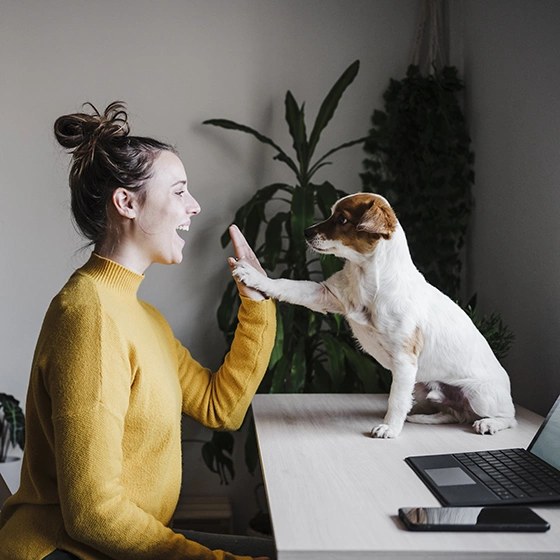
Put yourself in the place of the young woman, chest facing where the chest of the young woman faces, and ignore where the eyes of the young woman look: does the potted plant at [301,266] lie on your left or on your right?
on your left

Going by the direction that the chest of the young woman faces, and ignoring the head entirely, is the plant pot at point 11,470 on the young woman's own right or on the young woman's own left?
on the young woman's own left

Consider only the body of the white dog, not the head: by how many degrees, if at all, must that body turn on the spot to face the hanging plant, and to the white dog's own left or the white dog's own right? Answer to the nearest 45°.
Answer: approximately 90° to the white dog's own right

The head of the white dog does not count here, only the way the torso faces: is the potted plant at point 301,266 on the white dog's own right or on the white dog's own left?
on the white dog's own right

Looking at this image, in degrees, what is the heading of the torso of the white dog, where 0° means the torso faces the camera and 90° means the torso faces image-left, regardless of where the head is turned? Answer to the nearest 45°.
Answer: approximately 90°

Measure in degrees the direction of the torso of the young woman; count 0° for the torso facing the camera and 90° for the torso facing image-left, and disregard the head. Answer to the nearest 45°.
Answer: approximately 270°

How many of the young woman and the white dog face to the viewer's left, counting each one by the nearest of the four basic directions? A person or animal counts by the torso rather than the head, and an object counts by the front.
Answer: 1

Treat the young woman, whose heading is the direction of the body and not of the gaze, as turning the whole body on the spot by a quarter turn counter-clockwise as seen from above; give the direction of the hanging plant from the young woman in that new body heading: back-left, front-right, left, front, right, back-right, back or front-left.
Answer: front-right

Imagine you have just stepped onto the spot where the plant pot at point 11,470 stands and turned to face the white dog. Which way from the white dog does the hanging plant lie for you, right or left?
left

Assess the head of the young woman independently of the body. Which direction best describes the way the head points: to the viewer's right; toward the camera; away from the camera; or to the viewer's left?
to the viewer's right

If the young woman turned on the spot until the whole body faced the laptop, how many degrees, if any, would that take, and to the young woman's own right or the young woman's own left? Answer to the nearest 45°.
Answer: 0° — they already face it

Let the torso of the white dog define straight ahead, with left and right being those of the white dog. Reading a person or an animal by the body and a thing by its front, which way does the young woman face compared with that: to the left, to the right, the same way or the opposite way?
the opposite way
